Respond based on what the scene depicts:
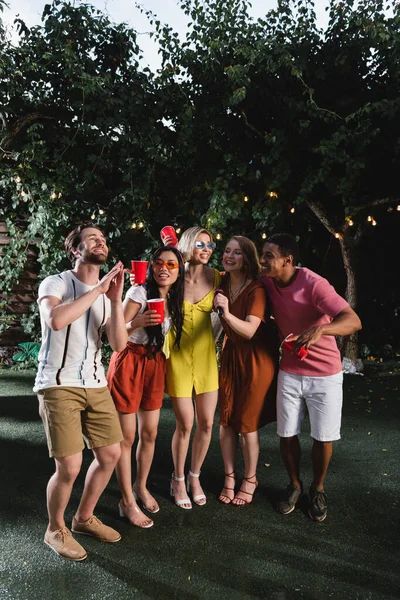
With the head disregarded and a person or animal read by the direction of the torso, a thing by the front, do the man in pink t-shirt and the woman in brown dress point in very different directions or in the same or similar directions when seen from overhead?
same or similar directions

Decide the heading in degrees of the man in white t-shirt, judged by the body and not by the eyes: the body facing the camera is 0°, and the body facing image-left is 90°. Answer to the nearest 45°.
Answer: approximately 315°

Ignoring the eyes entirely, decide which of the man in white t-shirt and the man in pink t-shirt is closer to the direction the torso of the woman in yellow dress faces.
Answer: the man in white t-shirt

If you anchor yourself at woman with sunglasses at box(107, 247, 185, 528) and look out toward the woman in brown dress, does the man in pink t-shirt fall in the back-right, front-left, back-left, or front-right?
front-right

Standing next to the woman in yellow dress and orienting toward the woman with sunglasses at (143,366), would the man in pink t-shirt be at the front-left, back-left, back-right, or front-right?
back-left

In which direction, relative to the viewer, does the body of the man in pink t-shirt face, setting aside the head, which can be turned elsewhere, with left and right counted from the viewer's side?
facing the viewer and to the left of the viewer

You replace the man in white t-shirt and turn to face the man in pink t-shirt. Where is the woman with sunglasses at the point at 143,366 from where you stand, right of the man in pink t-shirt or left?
left

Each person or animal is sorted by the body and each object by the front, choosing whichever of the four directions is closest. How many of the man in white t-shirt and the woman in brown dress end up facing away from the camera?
0

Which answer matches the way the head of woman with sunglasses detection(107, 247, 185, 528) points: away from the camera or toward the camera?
toward the camera

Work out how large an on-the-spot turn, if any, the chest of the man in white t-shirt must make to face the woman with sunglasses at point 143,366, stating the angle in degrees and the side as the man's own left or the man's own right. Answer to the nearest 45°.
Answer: approximately 90° to the man's own left

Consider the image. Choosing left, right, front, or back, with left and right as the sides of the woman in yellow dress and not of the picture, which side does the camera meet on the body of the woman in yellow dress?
front

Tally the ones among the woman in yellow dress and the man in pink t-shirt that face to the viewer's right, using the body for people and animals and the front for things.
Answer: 0

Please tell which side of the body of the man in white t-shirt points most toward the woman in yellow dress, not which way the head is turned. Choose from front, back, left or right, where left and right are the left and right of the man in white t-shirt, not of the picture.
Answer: left

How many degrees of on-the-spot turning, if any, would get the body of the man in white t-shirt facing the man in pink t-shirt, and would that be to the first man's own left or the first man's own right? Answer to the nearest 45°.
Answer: approximately 45° to the first man's own left

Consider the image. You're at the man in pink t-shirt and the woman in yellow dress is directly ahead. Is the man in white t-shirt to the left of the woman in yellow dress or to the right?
left

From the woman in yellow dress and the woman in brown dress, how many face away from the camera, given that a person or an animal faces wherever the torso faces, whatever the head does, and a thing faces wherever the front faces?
0

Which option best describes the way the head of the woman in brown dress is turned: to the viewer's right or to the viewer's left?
to the viewer's left
